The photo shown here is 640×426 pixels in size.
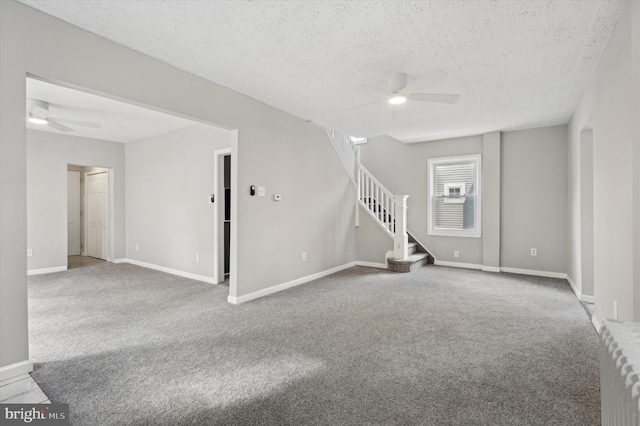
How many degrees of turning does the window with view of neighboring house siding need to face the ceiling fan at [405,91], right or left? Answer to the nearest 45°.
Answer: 0° — it already faces it

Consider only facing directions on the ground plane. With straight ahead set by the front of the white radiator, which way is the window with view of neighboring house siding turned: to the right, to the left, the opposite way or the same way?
to the left

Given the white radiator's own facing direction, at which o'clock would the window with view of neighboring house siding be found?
The window with view of neighboring house siding is roughly at 2 o'clock from the white radiator.

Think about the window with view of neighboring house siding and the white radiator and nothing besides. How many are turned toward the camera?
1

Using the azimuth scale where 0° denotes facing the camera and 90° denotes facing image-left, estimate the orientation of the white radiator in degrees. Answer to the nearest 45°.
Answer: approximately 90°

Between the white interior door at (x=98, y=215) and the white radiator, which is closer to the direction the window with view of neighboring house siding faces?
the white radiator

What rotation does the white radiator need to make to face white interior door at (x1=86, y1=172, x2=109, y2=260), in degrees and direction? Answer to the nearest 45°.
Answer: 0° — it already faces it

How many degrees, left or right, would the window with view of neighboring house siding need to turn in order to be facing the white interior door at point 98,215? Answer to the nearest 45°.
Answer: approximately 90° to its right

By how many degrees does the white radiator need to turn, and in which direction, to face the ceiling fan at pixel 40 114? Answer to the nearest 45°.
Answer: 0° — it already faces it
